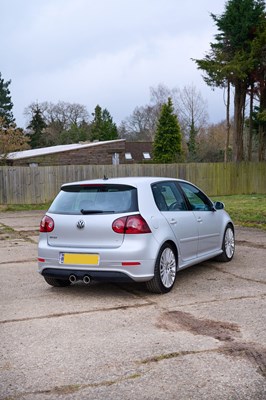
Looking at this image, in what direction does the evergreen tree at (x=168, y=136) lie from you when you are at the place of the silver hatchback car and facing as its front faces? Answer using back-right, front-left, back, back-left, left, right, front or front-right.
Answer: front-left

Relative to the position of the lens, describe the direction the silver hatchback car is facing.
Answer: facing away from the viewer and to the right of the viewer

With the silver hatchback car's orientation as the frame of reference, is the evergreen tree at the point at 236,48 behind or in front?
in front

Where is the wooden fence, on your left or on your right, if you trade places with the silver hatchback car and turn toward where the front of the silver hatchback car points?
on your left
